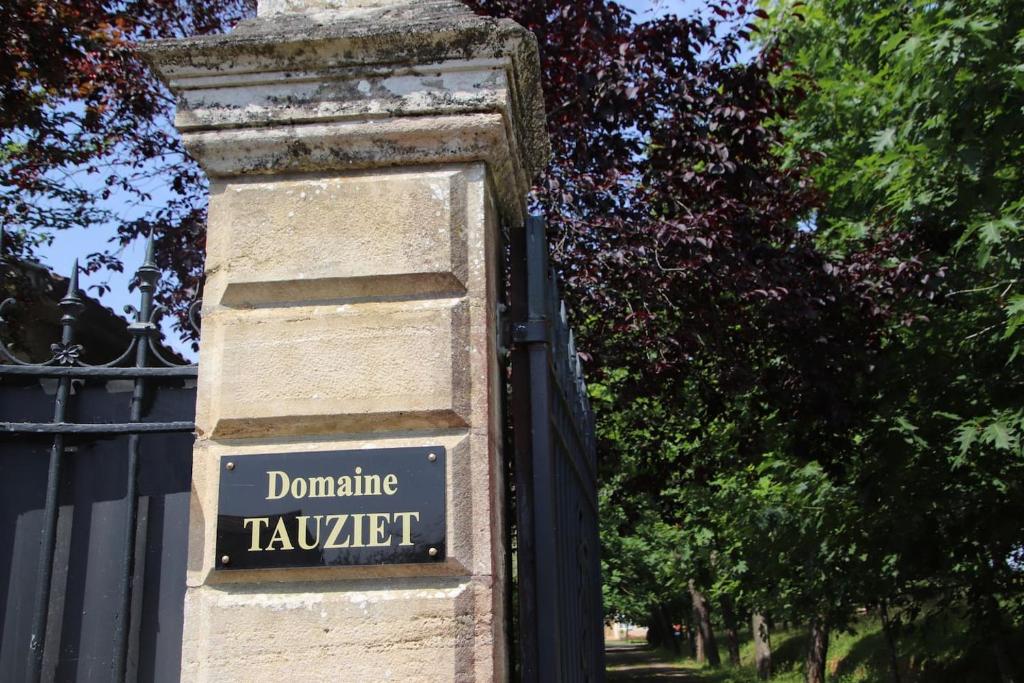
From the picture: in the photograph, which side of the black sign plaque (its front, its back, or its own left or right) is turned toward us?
front

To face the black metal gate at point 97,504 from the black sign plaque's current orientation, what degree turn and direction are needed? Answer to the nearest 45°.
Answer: approximately 135° to its right

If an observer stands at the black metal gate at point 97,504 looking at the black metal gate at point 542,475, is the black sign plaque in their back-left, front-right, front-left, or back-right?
front-right

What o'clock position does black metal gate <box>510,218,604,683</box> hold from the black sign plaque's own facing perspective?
The black metal gate is roughly at 8 o'clock from the black sign plaque.
